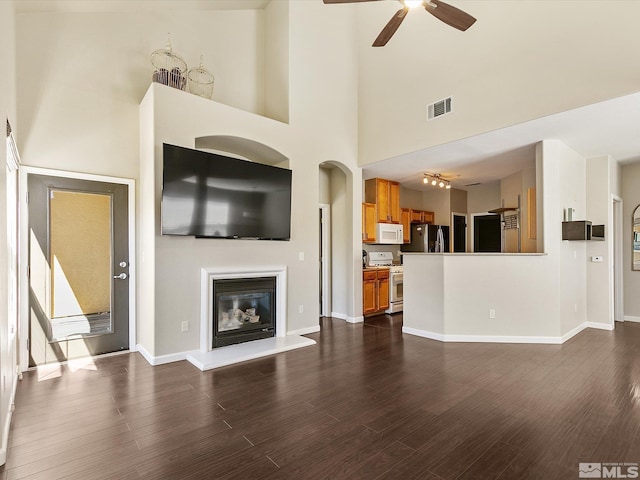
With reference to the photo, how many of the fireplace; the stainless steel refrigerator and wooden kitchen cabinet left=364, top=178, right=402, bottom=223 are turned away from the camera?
0

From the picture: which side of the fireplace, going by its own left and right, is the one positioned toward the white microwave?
left

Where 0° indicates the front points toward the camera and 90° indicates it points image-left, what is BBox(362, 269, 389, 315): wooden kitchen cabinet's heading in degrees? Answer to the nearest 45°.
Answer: approximately 315°

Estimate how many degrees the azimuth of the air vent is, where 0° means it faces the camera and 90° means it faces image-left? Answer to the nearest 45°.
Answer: approximately 45°

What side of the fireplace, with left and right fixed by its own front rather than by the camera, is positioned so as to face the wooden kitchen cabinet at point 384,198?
left

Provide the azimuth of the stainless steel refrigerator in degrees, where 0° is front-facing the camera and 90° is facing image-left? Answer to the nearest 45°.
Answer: approximately 315°

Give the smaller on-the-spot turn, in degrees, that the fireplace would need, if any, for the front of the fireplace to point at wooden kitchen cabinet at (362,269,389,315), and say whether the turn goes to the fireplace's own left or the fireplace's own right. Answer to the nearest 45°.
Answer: approximately 90° to the fireplace's own left

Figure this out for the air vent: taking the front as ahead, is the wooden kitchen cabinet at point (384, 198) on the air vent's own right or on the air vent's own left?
on the air vent's own right

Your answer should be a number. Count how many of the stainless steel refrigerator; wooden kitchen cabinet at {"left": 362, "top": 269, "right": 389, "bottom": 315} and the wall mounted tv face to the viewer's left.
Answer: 0

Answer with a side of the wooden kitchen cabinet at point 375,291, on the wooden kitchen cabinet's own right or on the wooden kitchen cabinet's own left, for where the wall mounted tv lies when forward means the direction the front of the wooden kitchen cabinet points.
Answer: on the wooden kitchen cabinet's own right
